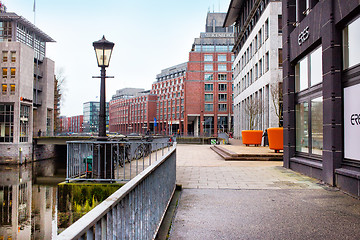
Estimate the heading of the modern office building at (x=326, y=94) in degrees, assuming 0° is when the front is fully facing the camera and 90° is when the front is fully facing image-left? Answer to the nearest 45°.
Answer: approximately 45°

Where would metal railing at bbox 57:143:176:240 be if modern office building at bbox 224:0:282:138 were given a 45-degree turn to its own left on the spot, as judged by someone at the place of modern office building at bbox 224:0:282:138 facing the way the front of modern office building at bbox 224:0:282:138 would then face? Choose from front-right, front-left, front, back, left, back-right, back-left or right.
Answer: front

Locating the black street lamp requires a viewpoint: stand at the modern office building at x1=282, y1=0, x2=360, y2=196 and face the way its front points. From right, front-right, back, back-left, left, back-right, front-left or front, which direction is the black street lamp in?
front-right

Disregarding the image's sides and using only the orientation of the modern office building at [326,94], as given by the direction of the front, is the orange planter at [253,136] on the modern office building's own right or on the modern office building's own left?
on the modern office building's own right

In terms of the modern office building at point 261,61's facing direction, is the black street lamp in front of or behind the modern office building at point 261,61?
in front

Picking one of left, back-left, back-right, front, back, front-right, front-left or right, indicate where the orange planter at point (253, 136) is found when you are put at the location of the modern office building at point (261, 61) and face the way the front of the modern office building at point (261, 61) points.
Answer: front-left

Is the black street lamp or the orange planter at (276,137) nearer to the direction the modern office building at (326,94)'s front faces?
the black street lamp

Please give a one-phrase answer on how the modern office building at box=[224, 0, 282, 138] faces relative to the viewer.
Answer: facing the viewer and to the left of the viewer

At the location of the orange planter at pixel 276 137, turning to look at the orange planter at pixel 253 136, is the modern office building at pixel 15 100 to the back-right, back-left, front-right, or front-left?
front-left

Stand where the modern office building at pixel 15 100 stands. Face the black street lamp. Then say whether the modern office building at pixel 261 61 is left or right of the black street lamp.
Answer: left
